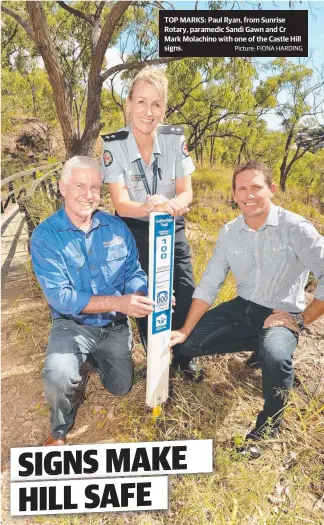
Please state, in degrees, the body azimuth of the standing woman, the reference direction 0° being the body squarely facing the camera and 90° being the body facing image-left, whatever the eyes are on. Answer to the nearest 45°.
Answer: approximately 0°

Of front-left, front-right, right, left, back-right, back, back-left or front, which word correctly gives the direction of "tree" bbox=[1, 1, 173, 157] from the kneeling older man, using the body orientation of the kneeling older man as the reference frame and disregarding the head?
back

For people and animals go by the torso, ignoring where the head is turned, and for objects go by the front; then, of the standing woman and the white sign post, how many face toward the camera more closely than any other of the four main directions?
2

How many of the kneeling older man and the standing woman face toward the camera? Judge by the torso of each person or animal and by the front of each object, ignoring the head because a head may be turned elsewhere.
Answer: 2

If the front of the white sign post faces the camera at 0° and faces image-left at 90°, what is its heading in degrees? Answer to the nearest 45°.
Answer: approximately 0°
